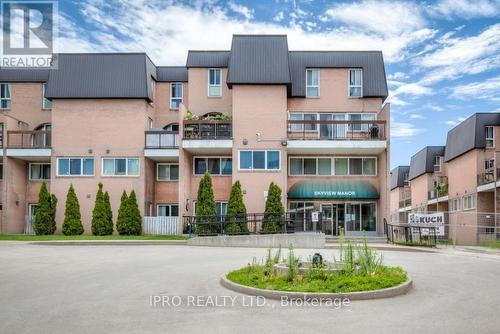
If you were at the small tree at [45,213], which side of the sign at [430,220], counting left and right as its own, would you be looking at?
right

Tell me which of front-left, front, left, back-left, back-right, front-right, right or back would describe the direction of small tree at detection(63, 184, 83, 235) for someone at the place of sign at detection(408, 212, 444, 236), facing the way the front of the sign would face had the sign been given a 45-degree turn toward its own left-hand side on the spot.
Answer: back-right

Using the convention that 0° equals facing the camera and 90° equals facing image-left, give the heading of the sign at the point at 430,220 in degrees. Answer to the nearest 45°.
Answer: approximately 0°

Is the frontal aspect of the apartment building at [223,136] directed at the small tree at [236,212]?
yes

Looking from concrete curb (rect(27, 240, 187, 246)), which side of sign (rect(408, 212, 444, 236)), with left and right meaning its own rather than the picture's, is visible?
right

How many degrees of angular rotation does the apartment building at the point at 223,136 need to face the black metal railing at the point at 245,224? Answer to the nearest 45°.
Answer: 0° — it already faces it

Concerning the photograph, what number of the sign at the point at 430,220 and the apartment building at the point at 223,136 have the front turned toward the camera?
2
